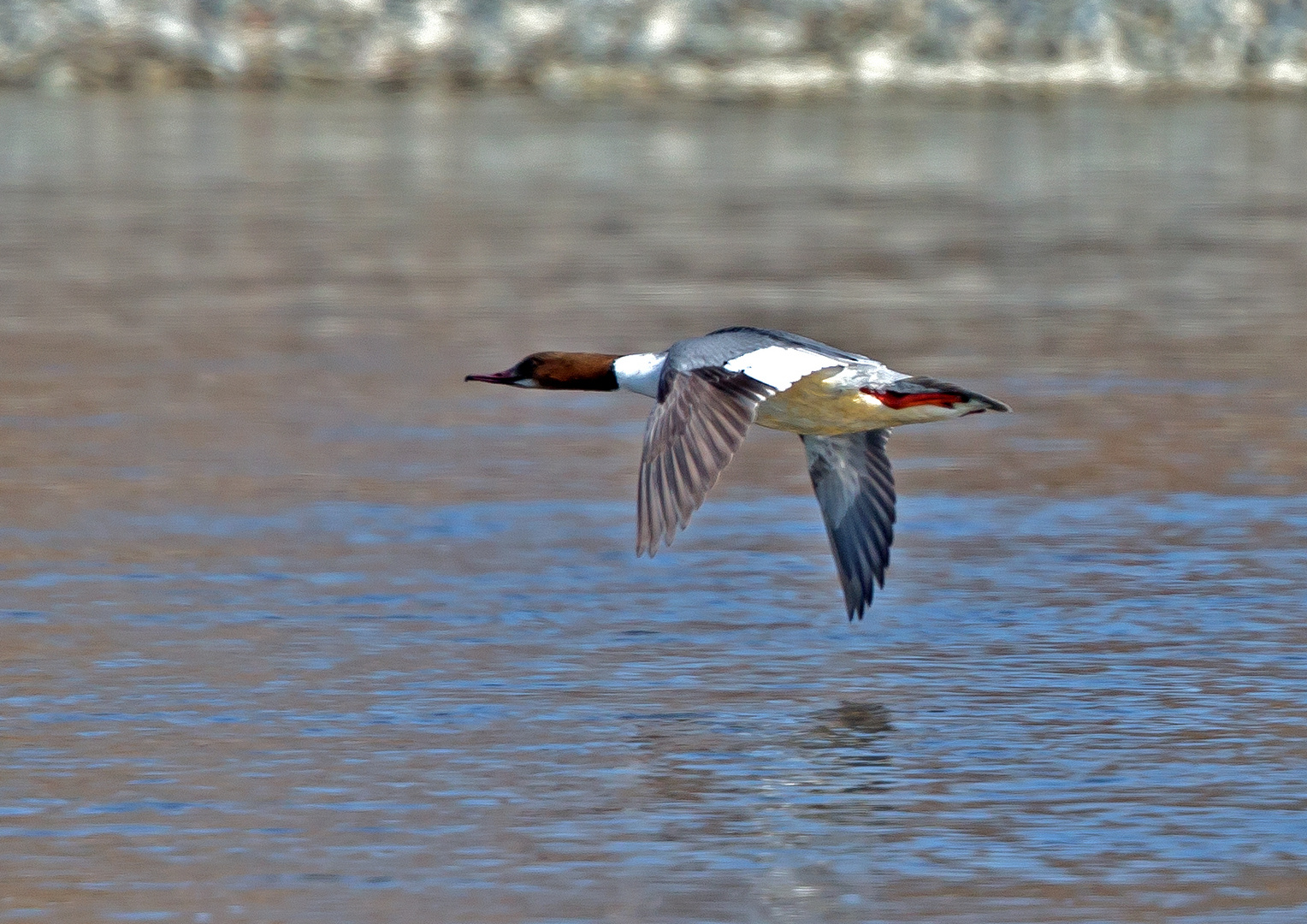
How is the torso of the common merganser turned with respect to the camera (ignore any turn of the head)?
to the viewer's left
